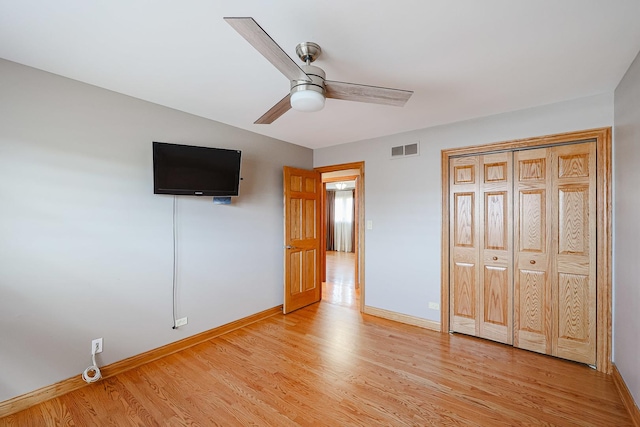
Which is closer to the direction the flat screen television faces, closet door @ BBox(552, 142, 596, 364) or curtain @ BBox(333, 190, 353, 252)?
the closet door

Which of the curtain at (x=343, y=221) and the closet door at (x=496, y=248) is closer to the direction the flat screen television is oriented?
the closet door

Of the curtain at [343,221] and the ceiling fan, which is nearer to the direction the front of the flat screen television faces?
the ceiling fan

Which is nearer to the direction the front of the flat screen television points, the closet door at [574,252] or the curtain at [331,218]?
the closet door

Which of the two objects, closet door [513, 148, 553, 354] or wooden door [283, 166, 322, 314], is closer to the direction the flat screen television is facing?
the closet door

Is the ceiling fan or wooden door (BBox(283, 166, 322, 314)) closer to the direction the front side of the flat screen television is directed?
the ceiling fan

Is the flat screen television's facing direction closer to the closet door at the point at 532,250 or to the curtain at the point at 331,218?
the closet door

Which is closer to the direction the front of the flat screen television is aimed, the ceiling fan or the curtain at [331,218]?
the ceiling fan

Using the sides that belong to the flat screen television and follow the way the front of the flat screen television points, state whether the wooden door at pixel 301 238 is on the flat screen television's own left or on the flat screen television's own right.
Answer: on the flat screen television's own left

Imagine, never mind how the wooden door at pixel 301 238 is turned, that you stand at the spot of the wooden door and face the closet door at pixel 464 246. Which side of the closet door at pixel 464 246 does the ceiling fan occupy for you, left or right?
right

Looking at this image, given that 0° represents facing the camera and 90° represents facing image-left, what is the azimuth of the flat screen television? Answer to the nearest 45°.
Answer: approximately 315°

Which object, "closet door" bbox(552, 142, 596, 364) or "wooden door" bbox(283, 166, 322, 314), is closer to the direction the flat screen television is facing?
the closet door
